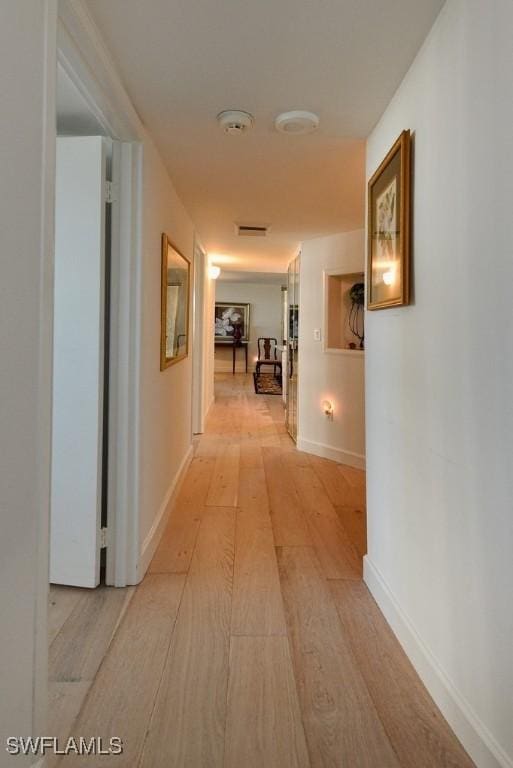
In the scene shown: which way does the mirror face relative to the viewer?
to the viewer's right

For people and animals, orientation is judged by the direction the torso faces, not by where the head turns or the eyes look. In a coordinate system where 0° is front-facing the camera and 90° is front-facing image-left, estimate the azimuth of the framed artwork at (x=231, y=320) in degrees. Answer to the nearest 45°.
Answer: approximately 0°

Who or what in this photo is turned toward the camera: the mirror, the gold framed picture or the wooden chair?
the wooden chair

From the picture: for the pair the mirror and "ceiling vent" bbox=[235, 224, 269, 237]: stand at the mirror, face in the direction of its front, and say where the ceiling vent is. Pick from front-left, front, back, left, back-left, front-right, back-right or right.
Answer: front-left

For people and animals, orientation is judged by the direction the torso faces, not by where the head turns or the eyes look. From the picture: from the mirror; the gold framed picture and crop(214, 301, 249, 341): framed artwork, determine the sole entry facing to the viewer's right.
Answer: the mirror

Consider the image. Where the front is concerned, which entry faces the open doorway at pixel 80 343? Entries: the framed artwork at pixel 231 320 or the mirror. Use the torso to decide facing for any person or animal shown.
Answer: the framed artwork

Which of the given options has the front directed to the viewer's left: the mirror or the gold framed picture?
the gold framed picture

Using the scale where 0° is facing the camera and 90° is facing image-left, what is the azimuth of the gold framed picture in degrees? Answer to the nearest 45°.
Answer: approximately 90°

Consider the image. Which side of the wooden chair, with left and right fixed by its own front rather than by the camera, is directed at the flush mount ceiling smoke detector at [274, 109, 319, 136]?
front

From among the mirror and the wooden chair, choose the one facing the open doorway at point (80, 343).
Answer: the wooden chair
